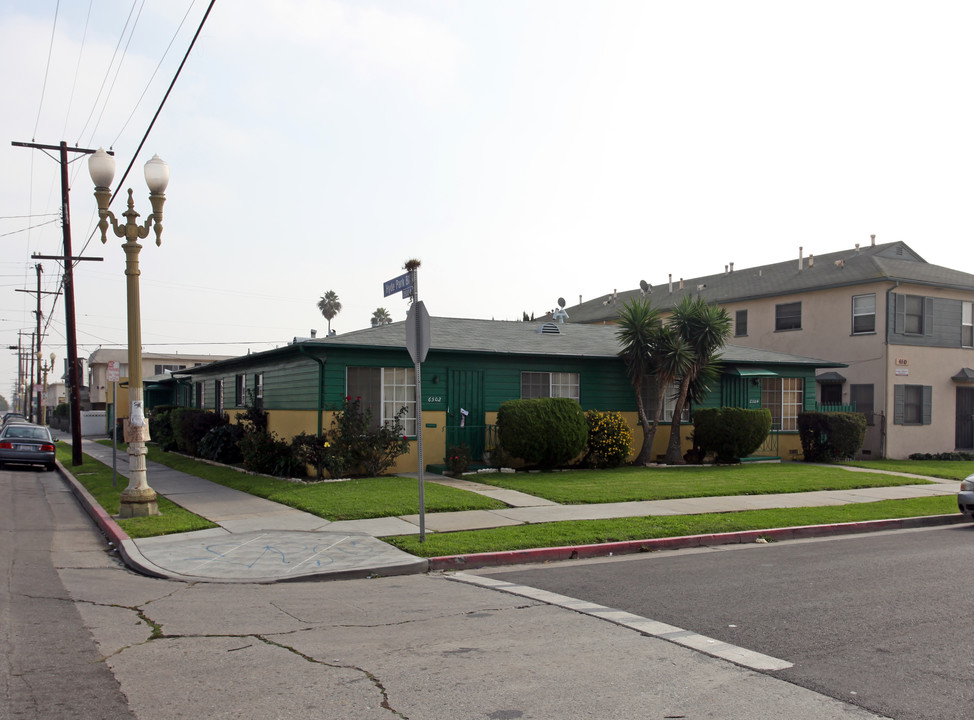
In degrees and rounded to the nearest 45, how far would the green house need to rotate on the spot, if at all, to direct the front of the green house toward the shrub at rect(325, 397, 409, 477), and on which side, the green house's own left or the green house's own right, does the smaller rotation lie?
approximately 90° to the green house's own right

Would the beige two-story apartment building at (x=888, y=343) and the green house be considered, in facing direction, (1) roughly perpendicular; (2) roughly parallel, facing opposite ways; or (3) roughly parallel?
roughly parallel

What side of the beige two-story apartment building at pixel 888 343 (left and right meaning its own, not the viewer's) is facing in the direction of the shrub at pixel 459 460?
right

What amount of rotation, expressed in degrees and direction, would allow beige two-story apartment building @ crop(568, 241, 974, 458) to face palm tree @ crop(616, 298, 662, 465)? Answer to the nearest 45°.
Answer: approximately 90° to its right

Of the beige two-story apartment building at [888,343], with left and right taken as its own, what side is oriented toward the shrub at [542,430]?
right

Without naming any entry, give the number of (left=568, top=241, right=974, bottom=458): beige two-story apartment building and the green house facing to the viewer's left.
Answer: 0

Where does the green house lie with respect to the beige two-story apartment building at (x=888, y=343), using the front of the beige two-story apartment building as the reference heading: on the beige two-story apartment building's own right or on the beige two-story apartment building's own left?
on the beige two-story apartment building's own right

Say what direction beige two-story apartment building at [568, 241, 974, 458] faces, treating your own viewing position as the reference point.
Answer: facing the viewer and to the right of the viewer

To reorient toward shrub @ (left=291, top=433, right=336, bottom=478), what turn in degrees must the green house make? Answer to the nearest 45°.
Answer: approximately 90° to its right
